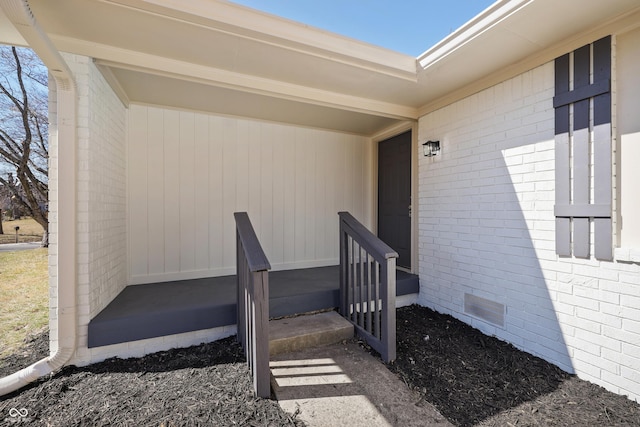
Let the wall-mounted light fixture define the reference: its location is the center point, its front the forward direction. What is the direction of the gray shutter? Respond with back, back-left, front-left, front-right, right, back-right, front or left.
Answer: left

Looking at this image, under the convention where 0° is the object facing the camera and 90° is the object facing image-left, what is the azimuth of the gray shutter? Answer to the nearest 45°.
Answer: approximately 45°

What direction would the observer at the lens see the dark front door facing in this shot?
facing the viewer and to the left of the viewer

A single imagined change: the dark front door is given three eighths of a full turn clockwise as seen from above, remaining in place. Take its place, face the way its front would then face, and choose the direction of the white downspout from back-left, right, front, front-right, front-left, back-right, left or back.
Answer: back-left

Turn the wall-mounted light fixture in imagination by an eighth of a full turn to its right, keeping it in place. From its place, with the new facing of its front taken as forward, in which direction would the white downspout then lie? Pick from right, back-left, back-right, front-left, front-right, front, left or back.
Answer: front-left

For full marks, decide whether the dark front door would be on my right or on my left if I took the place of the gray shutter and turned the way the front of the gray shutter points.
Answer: on my right

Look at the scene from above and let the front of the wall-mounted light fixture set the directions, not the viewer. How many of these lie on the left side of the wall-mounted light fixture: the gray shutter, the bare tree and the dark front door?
1

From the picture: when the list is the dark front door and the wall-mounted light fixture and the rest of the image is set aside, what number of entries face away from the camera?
0

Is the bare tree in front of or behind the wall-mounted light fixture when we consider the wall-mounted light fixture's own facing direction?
in front

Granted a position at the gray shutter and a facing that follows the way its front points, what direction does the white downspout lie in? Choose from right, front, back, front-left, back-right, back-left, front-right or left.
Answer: front

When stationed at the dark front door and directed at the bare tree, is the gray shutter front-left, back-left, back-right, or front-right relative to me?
back-left

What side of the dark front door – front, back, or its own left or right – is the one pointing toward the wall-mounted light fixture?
left

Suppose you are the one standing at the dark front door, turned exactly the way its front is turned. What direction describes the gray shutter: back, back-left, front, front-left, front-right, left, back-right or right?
left
